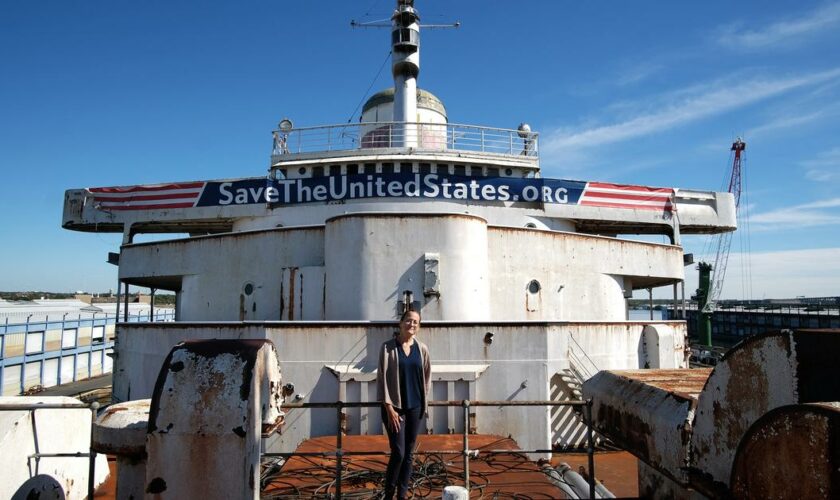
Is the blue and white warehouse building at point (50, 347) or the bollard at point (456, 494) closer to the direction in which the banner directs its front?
the bollard

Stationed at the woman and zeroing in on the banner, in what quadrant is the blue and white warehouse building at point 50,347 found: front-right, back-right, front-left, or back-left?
front-left

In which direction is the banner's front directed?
toward the camera

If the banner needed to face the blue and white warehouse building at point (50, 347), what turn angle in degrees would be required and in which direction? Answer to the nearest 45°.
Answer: approximately 135° to its right

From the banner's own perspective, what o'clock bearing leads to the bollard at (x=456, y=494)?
The bollard is roughly at 12 o'clock from the banner.

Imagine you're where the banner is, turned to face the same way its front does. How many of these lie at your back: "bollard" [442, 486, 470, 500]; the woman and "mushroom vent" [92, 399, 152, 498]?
0

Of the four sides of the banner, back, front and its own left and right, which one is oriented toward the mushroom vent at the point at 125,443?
front

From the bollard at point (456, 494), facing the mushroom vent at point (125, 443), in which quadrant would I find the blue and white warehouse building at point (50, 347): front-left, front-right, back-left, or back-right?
front-right

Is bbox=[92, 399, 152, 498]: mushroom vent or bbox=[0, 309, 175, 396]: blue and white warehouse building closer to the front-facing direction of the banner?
the mushroom vent

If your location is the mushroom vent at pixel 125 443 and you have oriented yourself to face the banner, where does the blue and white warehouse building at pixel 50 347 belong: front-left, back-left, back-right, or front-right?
front-left

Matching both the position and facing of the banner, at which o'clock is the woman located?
The woman is roughly at 12 o'clock from the banner.

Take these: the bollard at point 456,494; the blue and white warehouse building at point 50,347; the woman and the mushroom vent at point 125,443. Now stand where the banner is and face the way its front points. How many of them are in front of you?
3
